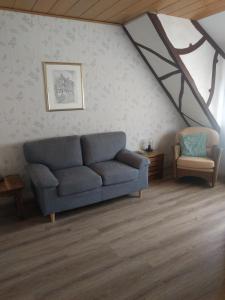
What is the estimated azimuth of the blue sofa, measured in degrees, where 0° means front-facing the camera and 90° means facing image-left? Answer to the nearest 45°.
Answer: approximately 315°

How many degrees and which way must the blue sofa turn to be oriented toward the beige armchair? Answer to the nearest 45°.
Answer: approximately 45° to its left

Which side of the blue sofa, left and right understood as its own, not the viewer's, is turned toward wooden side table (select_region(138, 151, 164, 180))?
left

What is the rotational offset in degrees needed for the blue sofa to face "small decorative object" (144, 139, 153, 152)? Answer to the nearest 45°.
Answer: approximately 90° to its left

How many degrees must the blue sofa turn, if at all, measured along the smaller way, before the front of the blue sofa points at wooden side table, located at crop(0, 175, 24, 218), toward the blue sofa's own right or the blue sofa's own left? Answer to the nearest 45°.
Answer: approximately 135° to the blue sofa's own right
